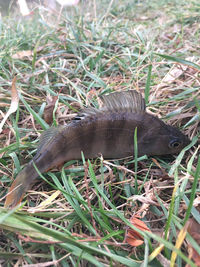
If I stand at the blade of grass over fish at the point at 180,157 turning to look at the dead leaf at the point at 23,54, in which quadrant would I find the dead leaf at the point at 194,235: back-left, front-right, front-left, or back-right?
back-left

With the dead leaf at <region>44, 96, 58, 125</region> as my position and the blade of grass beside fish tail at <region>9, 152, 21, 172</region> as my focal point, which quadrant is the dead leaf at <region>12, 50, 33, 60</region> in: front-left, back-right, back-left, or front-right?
back-right

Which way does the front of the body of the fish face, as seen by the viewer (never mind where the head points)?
to the viewer's right

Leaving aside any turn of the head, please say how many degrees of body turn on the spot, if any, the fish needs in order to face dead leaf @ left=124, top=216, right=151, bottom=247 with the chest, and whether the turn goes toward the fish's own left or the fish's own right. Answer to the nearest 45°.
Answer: approximately 90° to the fish's own right

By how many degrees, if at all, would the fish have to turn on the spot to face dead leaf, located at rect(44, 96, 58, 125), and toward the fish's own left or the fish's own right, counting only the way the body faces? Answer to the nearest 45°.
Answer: approximately 135° to the fish's own left
